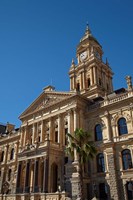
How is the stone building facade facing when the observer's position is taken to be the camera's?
facing the viewer and to the left of the viewer
